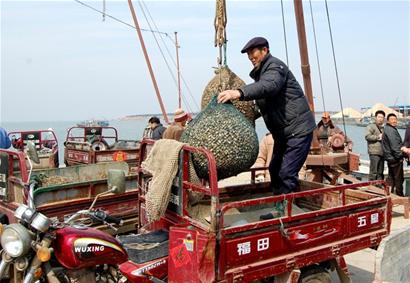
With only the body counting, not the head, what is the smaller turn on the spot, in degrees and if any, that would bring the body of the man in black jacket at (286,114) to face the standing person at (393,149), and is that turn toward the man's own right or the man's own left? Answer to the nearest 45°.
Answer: approximately 135° to the man's own right

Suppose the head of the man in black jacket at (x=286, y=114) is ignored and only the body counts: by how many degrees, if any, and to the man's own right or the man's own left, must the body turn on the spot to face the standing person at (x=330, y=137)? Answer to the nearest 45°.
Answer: approximately 90° to the man's own right

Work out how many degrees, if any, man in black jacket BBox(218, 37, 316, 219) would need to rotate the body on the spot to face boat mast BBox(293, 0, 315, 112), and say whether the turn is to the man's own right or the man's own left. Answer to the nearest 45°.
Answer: approximately 90° to the man's own right

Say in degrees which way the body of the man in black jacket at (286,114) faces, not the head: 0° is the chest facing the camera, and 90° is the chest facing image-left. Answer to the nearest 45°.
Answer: approximately 90°

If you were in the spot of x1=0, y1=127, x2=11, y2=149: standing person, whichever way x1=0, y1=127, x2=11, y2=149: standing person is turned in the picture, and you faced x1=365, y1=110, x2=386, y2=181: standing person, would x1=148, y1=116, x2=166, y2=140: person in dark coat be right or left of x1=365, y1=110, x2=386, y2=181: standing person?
left
